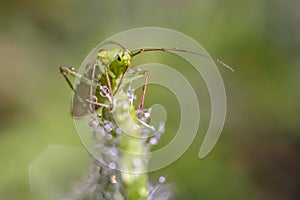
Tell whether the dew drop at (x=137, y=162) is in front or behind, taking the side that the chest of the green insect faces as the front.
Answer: in front

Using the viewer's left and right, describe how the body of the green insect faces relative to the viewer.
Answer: facing the viewer and to the right of the viewer

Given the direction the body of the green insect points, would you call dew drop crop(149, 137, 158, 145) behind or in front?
in front
